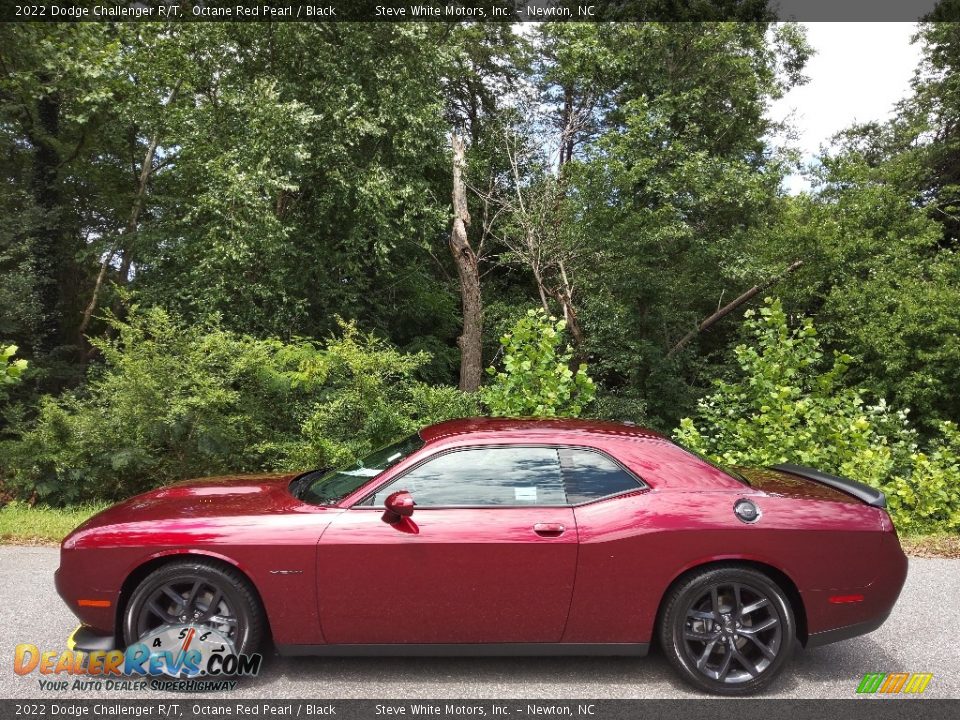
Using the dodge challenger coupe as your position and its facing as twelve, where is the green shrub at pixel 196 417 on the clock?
The green shrub is roughly at 2 o'clock from the dodge challenger coupe.

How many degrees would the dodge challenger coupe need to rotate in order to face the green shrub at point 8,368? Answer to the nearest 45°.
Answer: approximately 45° to its right

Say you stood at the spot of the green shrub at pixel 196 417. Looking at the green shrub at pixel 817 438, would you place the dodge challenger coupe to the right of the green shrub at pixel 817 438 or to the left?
right

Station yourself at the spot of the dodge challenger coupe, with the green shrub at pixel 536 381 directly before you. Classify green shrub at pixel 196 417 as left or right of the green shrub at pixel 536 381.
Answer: left

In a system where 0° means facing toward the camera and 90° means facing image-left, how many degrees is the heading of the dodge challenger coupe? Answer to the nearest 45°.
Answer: approximately 90°

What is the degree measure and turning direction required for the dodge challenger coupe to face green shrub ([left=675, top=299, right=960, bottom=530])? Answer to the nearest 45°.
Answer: approximately 135° to its right

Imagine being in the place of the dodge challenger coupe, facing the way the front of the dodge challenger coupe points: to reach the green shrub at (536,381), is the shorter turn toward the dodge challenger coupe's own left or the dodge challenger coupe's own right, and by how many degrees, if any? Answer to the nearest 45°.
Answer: approximately 90° to the dodge challenger coupe's own right
